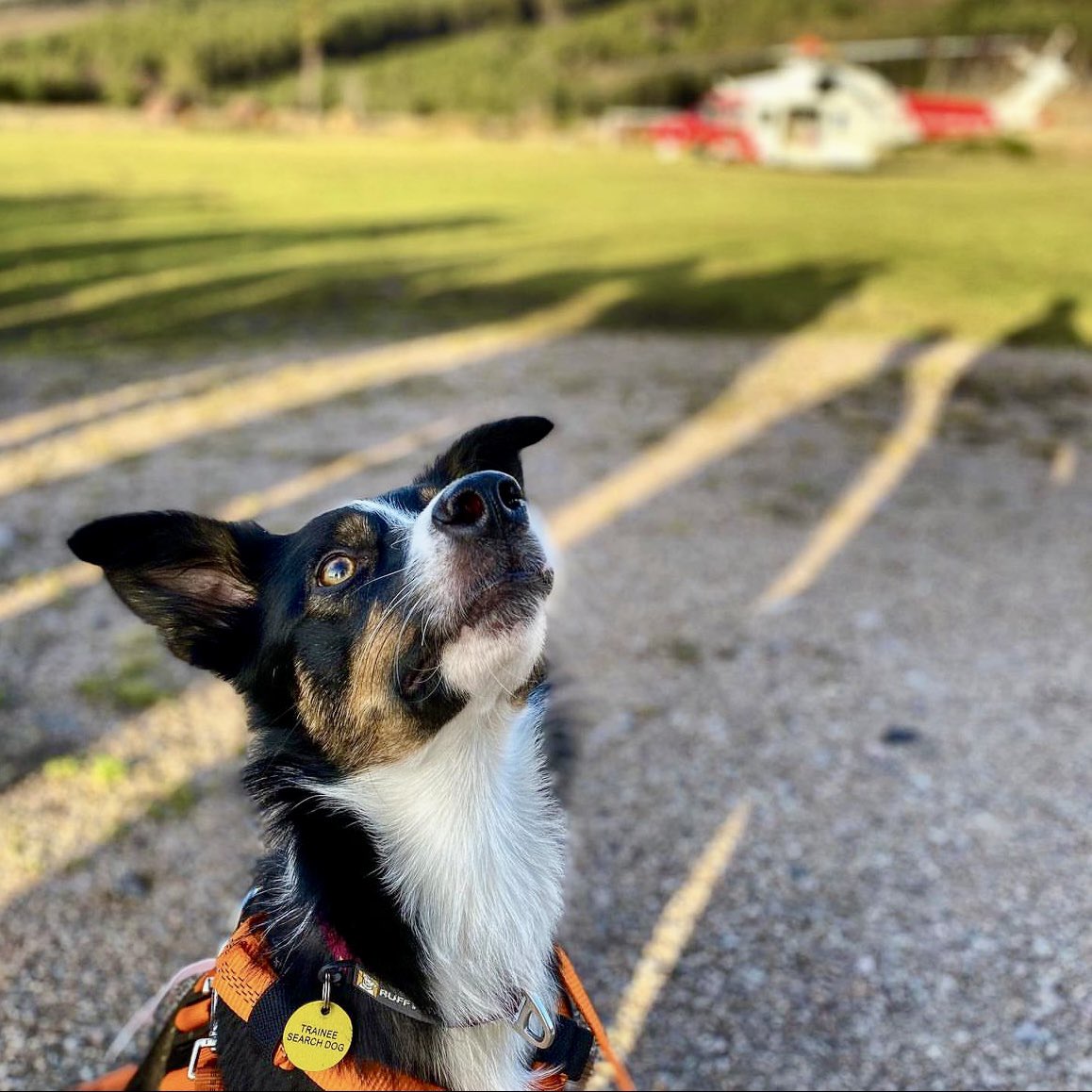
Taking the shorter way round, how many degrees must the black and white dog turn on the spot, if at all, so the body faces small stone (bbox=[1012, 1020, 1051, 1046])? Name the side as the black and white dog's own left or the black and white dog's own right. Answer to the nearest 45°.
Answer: approximately 45° to the black and white dog's own left

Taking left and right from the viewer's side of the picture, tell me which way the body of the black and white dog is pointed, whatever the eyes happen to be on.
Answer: facing the viewer and to the right of the viewer
